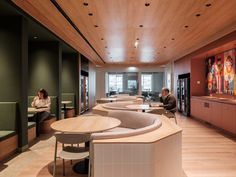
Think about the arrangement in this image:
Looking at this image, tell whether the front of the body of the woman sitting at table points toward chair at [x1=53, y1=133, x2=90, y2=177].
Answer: no

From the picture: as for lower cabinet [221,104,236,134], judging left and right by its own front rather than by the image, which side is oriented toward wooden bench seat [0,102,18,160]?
front

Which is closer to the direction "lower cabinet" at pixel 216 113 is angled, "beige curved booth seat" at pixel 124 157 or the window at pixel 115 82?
the beige curved booth seat

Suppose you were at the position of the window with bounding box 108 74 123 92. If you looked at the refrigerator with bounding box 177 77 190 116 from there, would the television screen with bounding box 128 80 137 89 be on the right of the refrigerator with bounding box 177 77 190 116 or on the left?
left

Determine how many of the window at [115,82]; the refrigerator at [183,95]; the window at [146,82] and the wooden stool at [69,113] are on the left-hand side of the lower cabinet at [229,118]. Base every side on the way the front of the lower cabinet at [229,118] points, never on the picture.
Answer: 0

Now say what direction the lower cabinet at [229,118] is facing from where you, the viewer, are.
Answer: facing the viewer and to the left of the viewer

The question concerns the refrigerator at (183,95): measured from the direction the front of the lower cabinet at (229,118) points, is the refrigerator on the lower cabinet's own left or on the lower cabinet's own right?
on the lower cabinet's own right

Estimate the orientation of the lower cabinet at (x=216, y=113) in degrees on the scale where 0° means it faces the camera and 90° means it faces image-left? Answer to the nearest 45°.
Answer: approximately 45°

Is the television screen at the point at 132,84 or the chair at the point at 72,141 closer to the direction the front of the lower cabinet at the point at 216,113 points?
the chair

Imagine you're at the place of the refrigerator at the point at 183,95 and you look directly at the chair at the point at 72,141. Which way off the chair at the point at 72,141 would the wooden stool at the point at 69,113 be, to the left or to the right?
right

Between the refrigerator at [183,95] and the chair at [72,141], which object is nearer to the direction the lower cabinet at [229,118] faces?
the chair

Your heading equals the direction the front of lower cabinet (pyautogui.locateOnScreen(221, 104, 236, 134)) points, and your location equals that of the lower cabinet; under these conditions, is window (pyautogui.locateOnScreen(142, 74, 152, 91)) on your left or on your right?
on your right

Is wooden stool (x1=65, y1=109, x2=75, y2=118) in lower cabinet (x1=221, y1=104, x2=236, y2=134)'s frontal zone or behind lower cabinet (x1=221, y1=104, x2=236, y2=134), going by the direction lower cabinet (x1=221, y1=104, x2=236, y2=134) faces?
frontal zone
